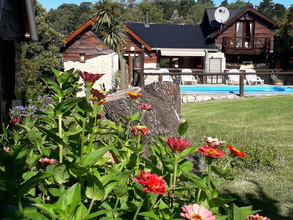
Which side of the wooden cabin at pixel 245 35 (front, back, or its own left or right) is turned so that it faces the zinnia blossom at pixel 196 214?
front

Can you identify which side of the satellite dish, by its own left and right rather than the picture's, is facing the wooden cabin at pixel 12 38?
front

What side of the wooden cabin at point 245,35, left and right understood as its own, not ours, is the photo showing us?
front

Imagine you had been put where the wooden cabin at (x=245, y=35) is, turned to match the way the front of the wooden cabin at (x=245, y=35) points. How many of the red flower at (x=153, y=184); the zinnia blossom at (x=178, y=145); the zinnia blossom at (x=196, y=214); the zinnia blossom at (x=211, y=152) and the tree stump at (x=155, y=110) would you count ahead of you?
5

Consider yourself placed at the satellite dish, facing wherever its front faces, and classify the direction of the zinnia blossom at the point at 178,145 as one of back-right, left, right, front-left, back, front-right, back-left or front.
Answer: front

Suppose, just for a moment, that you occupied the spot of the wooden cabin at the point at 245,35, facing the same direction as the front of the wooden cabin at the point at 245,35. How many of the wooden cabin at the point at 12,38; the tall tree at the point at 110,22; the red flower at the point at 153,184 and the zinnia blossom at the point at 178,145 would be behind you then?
0

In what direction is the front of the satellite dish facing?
toward the camera

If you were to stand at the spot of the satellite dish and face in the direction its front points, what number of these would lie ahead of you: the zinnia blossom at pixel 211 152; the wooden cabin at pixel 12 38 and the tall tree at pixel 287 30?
2

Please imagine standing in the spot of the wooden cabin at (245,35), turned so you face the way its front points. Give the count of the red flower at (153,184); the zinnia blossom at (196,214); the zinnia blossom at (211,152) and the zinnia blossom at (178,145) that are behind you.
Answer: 0

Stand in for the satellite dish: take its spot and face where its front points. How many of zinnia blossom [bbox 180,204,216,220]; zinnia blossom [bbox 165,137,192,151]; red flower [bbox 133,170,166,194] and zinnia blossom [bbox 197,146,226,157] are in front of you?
4

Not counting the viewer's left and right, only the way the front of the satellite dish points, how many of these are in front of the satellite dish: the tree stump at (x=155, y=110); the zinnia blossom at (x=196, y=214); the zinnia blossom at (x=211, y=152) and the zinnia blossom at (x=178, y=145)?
4

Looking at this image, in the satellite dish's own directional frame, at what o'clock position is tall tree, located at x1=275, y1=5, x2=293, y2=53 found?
The tall tree is roughly at 8 o'clock from the satellite dish.

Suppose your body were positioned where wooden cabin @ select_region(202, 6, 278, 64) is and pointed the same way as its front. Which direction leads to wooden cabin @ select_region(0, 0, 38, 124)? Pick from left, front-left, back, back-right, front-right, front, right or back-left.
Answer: front

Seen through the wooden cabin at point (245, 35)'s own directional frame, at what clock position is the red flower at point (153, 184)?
The red flower is roughly at 12 o'clock from the wooden cabin.

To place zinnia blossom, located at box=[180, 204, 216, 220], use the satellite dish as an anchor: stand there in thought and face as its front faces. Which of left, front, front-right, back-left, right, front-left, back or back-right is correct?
front

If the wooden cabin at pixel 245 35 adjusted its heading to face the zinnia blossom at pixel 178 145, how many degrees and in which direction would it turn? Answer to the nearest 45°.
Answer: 0° — it already faces it
